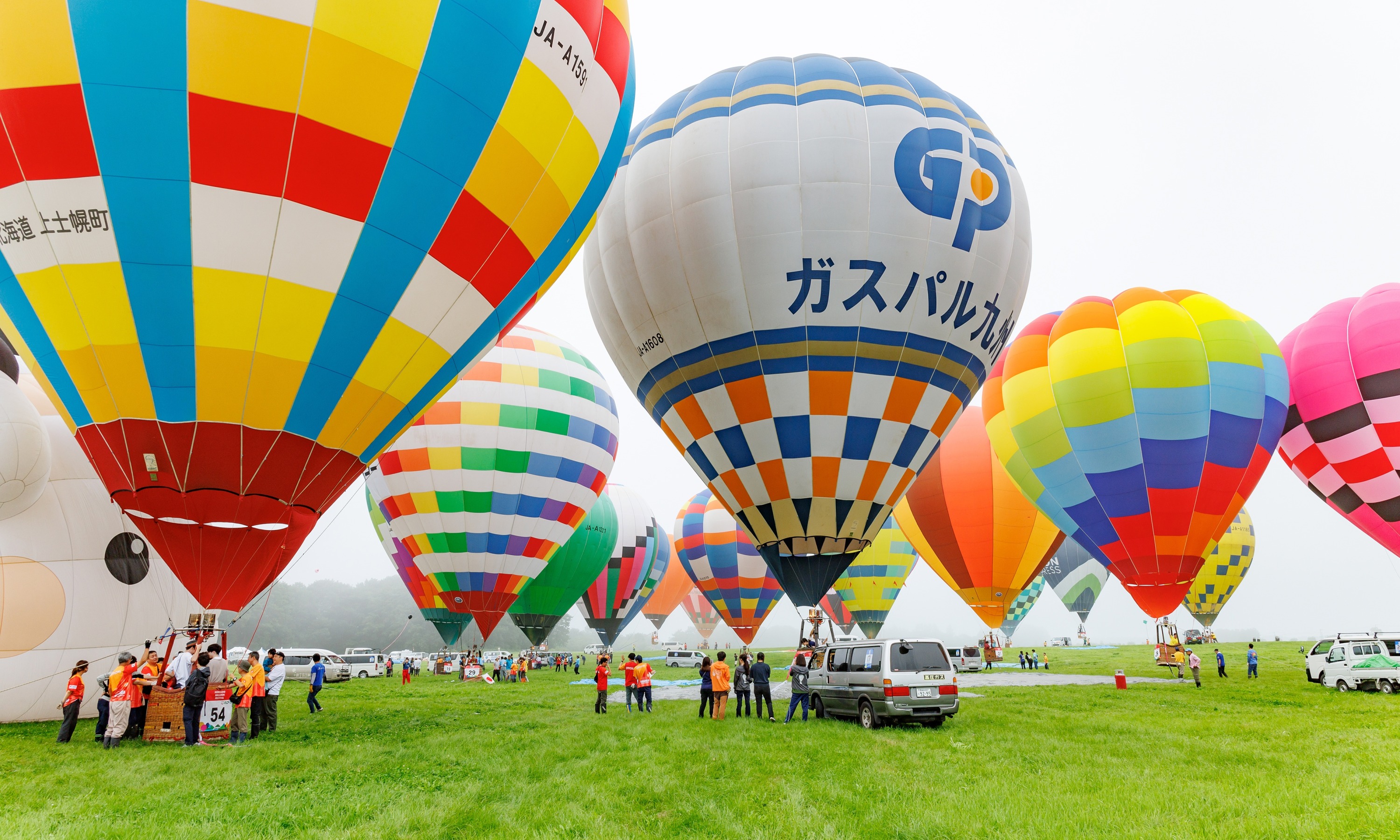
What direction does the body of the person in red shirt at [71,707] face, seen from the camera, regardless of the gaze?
to the viewer's right

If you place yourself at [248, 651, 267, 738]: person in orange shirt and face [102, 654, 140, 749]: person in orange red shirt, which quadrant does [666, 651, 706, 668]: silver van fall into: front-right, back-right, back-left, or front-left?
back-right

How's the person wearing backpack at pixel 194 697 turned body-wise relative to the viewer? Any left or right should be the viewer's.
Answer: facing away from the viewer

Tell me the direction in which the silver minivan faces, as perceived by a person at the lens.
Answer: facing away from the viewer and to the left of the viewer

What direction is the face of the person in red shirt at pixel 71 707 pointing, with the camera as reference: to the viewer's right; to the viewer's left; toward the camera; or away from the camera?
to the viewer's right

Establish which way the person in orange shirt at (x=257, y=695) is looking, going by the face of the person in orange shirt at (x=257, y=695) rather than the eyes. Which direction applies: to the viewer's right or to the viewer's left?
to the viewer's left

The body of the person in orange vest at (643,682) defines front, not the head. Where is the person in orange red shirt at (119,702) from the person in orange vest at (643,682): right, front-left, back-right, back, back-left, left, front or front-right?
back-left

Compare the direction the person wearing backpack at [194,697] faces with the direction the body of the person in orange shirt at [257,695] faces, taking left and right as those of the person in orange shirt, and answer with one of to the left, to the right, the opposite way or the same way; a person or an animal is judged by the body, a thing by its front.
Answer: to the right

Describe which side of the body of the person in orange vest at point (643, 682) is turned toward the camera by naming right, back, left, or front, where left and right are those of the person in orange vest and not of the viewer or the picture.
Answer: back

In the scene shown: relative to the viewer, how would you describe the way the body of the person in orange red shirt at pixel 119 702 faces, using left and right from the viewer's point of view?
facing away from the viewer and to the right of the viewer

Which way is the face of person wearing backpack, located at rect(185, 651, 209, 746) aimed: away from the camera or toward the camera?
away from the camera

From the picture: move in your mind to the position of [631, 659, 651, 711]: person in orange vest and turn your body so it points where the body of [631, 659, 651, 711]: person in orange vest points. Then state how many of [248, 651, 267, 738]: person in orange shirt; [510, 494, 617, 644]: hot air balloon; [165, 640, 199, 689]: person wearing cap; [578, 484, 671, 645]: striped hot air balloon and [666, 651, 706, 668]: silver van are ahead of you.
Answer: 3

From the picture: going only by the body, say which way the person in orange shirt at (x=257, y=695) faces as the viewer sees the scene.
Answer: to the viewer's left

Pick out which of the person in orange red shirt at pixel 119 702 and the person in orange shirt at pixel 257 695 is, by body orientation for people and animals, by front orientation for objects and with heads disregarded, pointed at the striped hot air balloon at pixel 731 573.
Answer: the person in orange red shirt at pixel 119 702

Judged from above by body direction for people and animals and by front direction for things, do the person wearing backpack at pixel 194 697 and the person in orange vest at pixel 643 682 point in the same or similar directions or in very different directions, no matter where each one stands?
same or similar directions
